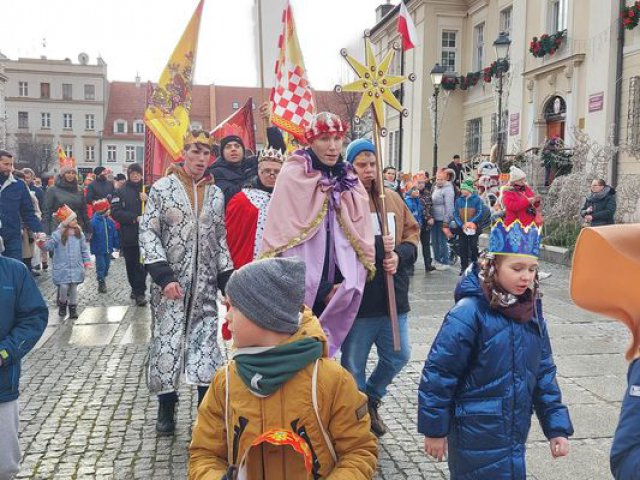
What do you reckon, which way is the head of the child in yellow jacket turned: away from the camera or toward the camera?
away from the camera

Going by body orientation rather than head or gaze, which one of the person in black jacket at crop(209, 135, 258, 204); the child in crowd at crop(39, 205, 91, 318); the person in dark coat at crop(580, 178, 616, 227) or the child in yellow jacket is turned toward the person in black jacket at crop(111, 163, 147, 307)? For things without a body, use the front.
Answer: the person in dark coat

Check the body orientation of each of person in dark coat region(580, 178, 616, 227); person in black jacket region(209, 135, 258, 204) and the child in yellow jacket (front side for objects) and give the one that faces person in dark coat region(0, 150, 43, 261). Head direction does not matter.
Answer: person in dark coat region(580, 178, 616, 227)

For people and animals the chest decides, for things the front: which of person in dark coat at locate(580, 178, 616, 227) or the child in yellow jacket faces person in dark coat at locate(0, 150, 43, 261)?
person in dark coat at locate(580, 178, 616, 227)

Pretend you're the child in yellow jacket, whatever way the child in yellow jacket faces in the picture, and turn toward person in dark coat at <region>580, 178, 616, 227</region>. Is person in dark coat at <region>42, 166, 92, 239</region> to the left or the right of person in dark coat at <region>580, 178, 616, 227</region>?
left

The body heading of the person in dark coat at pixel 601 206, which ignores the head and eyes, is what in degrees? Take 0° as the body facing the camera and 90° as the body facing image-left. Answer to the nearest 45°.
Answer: approximately 45°

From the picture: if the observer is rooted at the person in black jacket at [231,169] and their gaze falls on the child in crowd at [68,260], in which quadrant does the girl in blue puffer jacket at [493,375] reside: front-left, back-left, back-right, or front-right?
back-left

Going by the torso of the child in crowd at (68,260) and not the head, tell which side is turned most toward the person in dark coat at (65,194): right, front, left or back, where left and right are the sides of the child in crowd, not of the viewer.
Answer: back

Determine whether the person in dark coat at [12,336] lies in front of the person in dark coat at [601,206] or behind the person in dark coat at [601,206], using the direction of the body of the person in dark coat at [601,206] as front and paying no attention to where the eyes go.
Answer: in front

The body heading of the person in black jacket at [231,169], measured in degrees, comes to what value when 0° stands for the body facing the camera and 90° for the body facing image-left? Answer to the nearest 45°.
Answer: approximately 0°

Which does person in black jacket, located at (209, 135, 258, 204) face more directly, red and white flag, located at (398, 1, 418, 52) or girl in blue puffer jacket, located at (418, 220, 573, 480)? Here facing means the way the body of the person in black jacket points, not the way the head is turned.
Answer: the girl in blue puffer jacket

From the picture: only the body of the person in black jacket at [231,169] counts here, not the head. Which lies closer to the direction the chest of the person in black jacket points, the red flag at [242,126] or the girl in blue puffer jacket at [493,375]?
the girl in blue puffer jacket

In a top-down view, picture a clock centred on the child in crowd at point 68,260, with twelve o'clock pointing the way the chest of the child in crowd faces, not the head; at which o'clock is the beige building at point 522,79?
The beige building is roughly at 8 o'clock from the child in crowd.

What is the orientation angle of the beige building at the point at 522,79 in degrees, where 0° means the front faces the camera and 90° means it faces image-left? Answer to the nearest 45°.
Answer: approximately 45°

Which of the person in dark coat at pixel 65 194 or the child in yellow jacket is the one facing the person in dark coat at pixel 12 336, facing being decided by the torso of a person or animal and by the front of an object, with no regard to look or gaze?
the person in dark coat at pixel 65 194

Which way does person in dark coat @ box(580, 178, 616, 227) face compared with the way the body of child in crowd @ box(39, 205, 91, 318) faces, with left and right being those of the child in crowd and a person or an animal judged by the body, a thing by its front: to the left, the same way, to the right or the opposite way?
to the right
